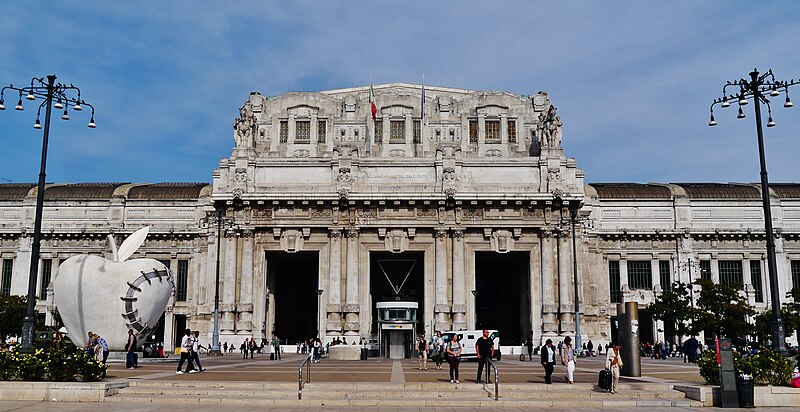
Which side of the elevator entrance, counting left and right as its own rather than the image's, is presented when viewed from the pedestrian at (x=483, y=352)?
front

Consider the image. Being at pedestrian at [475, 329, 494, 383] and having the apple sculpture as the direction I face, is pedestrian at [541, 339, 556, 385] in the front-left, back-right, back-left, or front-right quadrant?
back-right

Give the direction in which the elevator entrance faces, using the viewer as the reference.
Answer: facing the viewer

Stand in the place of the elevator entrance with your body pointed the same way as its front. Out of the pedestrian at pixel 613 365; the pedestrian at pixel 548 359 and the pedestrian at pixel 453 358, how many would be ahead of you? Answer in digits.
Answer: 3

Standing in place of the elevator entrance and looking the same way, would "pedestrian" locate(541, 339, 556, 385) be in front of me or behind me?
in front

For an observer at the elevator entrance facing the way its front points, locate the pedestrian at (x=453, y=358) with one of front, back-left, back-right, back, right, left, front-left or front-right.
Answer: front

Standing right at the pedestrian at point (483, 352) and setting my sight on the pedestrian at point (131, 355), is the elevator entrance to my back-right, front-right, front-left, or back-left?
front-right

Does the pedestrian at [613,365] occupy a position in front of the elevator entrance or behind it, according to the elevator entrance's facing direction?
in front
